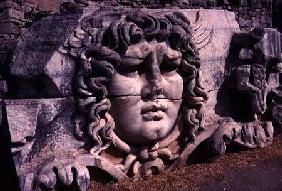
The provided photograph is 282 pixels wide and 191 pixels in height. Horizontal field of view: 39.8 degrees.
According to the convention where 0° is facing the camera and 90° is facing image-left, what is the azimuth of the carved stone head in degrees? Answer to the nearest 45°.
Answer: approximately 315°

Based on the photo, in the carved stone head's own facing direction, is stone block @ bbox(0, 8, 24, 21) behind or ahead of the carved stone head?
behind

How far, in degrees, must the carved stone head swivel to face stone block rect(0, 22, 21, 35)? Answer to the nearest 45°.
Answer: approximately 180°

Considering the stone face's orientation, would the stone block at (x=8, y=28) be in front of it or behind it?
behind

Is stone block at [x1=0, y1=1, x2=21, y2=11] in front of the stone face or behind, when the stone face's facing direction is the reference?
behind

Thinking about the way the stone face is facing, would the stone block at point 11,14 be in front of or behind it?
behind

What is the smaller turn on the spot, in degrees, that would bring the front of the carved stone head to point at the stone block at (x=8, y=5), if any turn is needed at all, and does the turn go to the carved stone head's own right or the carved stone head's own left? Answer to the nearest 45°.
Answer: approximately 180°
